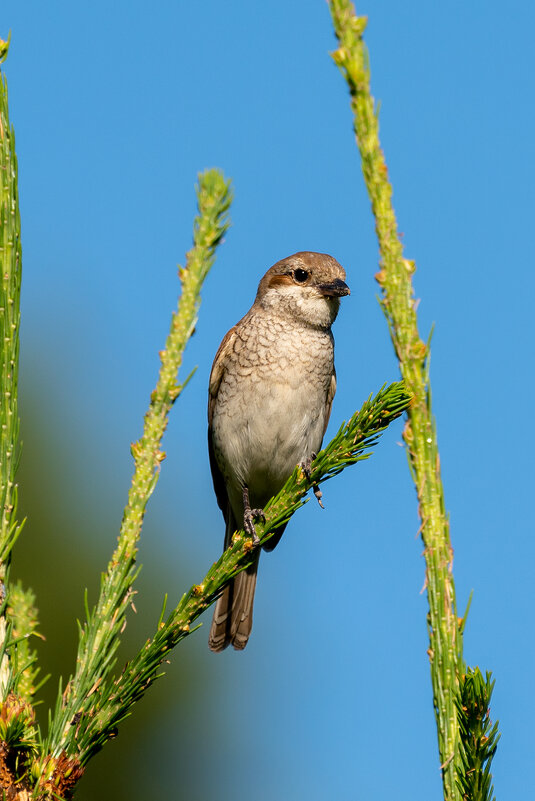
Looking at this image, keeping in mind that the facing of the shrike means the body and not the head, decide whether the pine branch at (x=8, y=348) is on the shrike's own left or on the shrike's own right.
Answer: on the shrike's own right

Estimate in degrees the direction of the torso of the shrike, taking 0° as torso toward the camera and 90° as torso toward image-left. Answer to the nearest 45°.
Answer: approximately 315°

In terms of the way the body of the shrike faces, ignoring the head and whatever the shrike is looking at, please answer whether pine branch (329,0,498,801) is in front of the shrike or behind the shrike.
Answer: in front

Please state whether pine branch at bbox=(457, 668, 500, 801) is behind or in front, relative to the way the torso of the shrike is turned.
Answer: in front

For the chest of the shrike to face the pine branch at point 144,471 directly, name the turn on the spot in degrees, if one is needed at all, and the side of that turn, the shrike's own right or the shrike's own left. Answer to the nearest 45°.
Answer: approximately 45° to the shrike's own right
